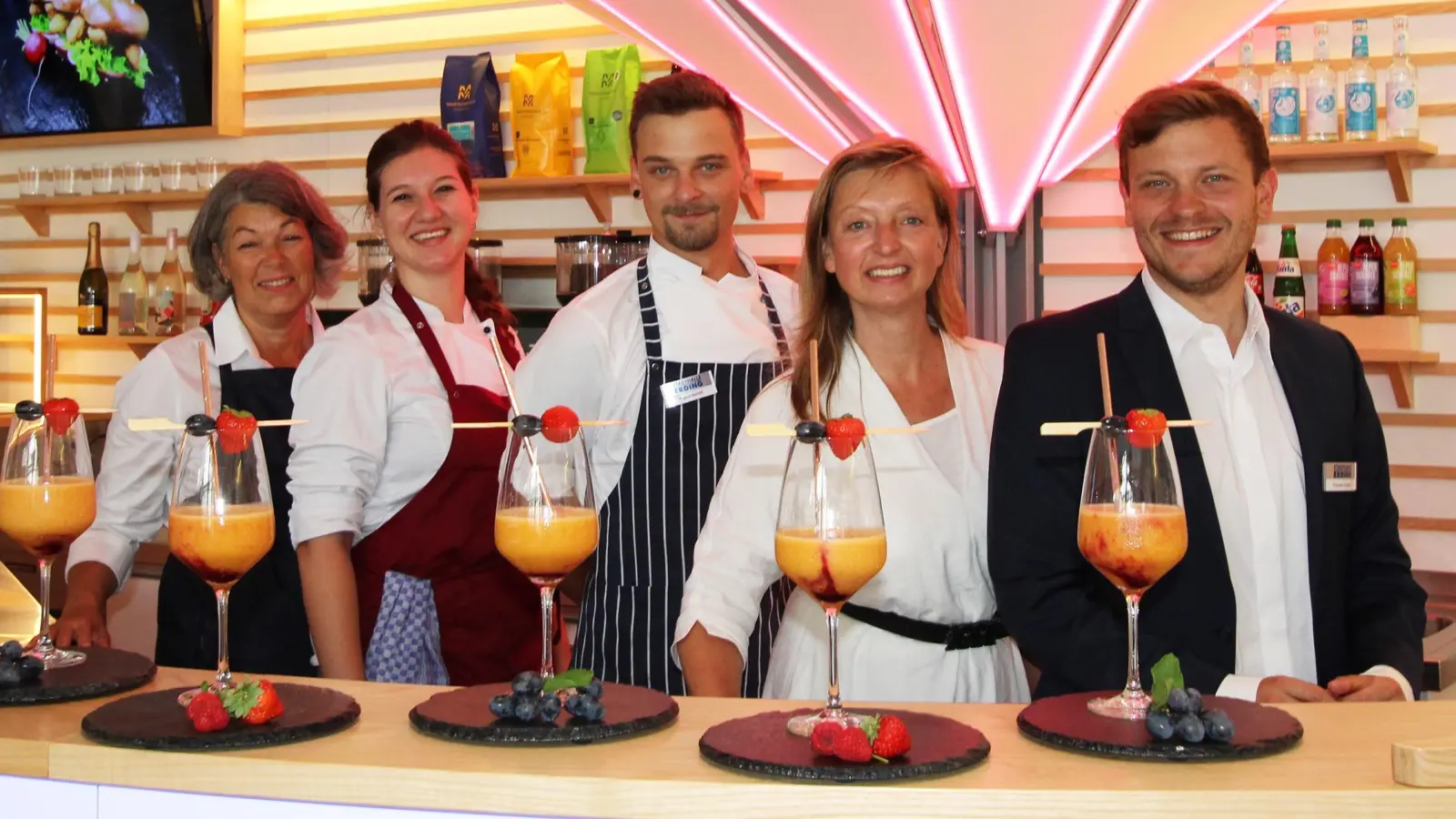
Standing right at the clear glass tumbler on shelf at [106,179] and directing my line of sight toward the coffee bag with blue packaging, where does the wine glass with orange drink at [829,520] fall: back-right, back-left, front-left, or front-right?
front-right

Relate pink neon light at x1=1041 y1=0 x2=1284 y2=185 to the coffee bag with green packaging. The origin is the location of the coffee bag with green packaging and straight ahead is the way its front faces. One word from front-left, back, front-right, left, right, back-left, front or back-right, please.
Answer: left

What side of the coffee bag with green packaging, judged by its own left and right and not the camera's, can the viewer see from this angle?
front

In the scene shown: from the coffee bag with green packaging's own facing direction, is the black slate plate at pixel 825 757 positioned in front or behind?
in front

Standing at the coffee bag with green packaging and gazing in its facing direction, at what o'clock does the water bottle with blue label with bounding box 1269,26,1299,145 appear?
The water bottle with blue label is roughly at 10 o'clock from the coffee bag with green packaging.

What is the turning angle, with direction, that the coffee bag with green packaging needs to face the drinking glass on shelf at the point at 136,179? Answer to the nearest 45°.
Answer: approximately 135° to its right

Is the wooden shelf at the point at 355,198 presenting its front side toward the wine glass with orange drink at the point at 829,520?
yes

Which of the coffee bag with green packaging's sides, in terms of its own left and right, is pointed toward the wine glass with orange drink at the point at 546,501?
front

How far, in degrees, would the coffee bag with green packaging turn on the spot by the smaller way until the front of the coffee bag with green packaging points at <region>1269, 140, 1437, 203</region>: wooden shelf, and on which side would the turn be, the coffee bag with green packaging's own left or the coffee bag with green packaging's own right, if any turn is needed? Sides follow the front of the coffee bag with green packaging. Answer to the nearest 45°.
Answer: approximately 45° to the coffee bag with green packaging's own left

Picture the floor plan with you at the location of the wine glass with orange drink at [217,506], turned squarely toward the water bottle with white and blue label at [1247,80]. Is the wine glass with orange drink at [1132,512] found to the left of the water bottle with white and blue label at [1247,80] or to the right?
right

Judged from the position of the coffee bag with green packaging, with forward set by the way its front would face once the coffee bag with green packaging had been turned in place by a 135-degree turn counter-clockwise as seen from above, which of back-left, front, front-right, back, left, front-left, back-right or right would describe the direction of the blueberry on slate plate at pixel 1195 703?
back-right

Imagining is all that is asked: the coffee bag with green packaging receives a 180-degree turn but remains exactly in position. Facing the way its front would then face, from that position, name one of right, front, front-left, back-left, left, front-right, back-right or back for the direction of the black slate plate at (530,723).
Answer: back

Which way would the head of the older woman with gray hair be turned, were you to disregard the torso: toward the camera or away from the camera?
toward the camera

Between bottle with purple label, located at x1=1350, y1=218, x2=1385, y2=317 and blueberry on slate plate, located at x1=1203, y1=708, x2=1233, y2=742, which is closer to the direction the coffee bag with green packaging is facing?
the blueberry on slate plate
